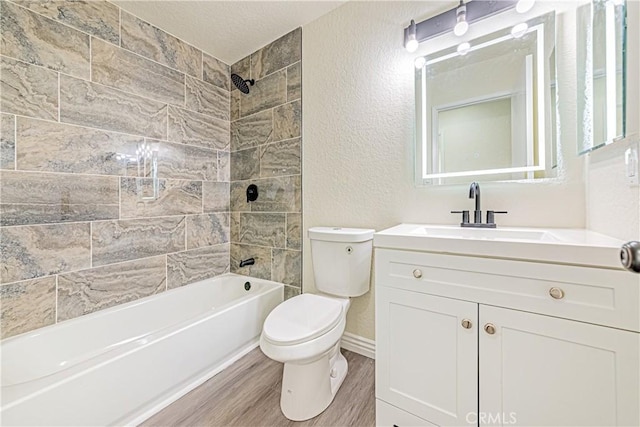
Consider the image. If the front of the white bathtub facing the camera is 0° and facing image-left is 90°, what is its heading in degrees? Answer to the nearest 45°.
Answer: approximately 315°

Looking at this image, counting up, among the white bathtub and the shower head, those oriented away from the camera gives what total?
0

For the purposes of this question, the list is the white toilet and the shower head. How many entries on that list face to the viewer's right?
0

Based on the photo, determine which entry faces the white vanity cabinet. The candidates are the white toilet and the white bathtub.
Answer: the white bathtub

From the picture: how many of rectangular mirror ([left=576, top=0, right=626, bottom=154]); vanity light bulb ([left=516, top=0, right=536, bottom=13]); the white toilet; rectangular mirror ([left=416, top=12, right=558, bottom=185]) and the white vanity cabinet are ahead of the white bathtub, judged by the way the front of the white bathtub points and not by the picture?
5

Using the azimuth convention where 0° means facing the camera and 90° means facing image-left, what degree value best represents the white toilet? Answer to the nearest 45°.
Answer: approximately 45°

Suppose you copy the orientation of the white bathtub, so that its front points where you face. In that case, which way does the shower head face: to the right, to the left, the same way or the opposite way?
to the right

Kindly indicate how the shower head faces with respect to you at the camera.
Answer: facing the viewer and to the left of the viewer

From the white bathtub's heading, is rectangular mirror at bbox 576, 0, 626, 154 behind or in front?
in front

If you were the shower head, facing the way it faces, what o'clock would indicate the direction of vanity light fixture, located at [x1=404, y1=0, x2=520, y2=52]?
The vanity light fixture is roughly at 9 o'clock from the shower head.
